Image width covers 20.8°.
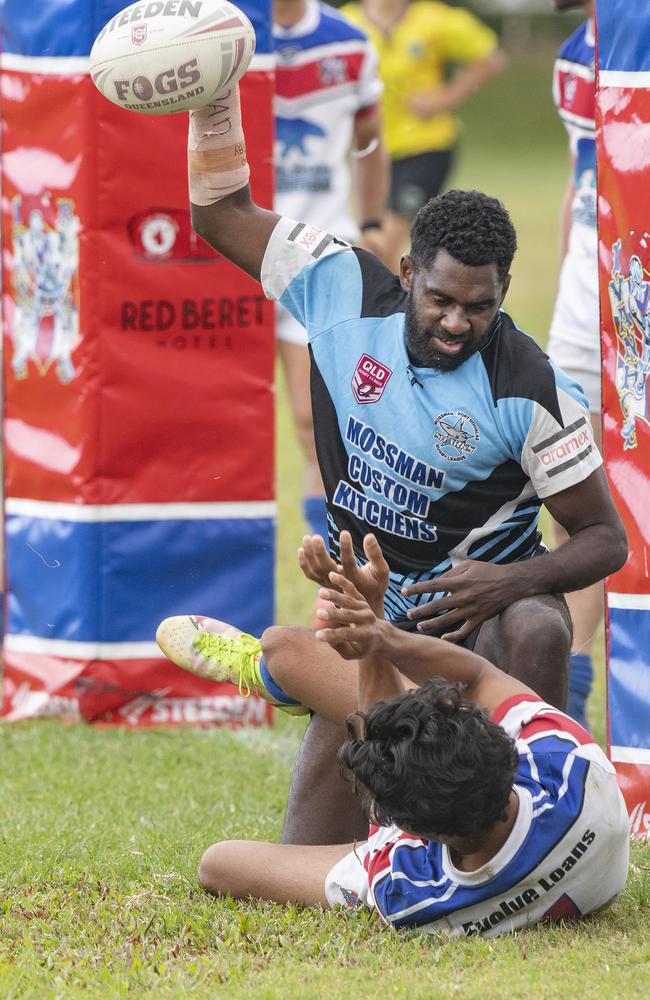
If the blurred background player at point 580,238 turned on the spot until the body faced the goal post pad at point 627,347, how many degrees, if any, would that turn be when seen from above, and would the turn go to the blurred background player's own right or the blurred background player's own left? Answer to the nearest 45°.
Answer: approximately 45° to the blurred background player's own left

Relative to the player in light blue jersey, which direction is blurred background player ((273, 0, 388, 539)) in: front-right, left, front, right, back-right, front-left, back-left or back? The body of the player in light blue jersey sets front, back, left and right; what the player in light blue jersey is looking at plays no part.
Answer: back

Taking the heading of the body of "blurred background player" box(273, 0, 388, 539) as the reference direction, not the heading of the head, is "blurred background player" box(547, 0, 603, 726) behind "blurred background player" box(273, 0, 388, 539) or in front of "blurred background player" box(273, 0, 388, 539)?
in front

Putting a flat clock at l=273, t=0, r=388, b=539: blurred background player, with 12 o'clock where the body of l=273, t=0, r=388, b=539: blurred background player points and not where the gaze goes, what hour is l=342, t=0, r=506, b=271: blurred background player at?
l=342, t=0, r=506, b=271: blurred background player is roughly at 6 o'clock from l=273, t=0, r=388, b=539: blurred background player.

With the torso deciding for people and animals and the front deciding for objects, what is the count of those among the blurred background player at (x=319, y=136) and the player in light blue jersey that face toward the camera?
2

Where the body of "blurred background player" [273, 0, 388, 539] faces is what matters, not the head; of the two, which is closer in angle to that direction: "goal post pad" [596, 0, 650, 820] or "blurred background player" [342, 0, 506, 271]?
the goal post pad

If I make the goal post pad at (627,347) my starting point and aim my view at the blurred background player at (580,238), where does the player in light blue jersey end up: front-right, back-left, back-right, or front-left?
back-left

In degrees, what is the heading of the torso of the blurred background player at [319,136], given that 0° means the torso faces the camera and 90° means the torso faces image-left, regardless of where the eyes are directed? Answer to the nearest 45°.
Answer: approximately 0°

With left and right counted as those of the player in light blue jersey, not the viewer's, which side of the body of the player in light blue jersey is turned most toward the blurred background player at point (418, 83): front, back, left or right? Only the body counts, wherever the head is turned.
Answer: back

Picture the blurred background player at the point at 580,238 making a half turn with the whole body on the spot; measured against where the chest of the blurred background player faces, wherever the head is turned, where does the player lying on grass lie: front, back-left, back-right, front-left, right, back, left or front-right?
back-right

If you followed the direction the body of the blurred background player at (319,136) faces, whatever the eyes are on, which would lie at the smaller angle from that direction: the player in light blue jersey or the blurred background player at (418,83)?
the player in light blue jersey
